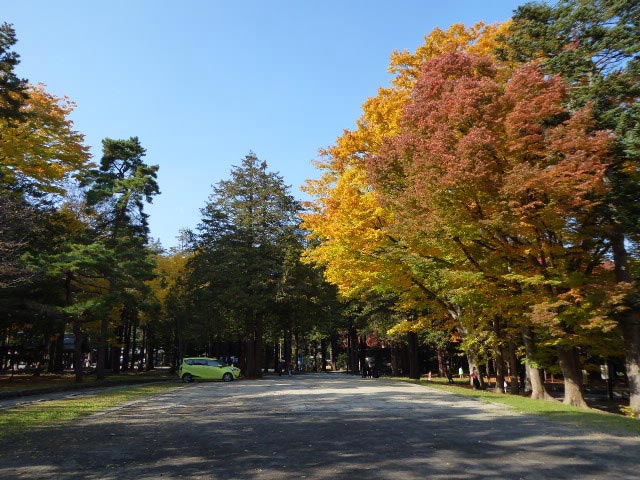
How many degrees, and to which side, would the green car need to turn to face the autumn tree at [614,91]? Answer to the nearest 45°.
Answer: approximately 45° to its right

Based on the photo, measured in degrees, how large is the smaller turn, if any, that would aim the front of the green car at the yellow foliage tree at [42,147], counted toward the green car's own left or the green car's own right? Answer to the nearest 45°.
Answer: approximately 135° to the green car's own right

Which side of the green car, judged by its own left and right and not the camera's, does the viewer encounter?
right

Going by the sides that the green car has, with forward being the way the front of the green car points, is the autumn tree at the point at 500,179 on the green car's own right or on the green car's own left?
on the green car's own right

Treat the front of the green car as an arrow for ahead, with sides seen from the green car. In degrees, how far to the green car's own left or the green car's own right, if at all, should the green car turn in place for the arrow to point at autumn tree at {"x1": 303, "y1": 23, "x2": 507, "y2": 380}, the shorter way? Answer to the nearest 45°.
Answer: approximately 45° to the green car's own right

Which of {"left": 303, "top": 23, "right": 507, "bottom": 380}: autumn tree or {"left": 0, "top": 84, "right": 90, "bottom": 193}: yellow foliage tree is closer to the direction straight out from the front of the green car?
the autumn tree
